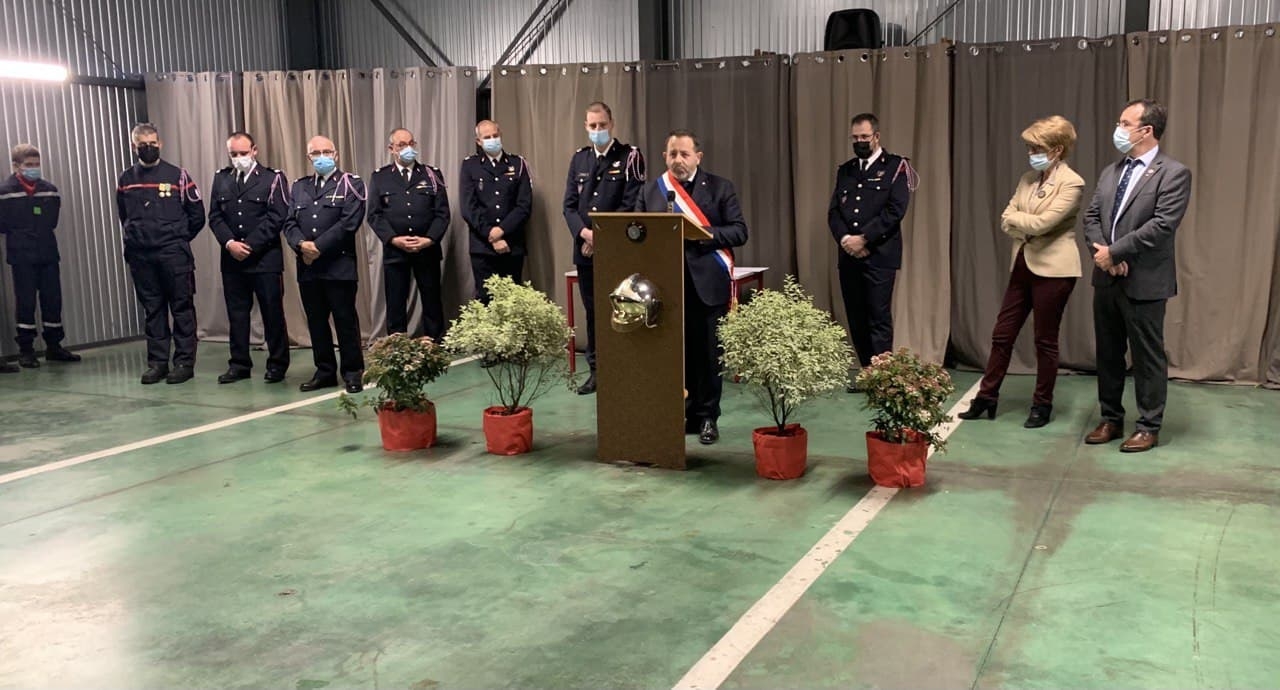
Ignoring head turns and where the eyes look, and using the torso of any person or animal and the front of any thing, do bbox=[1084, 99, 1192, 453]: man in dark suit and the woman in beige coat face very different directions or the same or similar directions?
same or similar directions

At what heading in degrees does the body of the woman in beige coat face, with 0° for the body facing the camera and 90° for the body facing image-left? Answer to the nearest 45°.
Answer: approximately 45°

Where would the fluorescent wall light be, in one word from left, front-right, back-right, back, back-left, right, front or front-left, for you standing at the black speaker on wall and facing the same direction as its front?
right

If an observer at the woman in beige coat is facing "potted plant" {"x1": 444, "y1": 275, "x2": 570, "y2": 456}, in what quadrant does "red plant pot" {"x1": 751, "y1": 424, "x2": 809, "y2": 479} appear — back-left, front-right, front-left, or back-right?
front-left

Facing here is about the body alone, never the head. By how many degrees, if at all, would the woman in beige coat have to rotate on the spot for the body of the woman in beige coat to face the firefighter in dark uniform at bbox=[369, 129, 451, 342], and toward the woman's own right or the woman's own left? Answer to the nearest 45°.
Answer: approximately 45° to the woman's own right

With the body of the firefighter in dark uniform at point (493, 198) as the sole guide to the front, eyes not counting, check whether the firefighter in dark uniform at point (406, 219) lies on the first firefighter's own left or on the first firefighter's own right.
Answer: on the first firefighter's own right

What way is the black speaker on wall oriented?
toward the camera

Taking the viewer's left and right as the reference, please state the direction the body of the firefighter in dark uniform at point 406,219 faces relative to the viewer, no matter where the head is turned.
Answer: facing the viewer

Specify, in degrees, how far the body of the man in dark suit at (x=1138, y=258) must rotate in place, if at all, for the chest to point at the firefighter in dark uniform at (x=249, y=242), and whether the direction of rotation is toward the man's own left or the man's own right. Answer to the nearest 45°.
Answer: approximately 45° to the man's own right

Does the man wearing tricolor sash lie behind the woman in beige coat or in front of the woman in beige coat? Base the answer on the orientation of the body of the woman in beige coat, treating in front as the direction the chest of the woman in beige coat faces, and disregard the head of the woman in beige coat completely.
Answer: in front

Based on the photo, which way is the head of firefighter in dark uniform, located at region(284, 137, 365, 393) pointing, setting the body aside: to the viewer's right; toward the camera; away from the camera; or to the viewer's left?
toward the camera

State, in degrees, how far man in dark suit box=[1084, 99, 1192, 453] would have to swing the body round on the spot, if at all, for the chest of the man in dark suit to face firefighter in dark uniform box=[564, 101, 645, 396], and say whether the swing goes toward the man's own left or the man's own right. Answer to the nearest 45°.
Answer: approximately 45° to the man's own right

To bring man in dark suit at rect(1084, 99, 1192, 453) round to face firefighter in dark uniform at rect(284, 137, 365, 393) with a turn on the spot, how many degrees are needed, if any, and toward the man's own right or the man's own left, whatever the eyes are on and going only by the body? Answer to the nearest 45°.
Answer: approximately 45° to the man's own right

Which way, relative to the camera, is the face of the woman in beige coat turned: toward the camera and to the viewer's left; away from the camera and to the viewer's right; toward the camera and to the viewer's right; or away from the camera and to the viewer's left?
toward the camera and to the viewer's left

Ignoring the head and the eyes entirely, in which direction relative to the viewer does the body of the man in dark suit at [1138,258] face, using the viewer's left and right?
facing the viewer and to the left of the viewer

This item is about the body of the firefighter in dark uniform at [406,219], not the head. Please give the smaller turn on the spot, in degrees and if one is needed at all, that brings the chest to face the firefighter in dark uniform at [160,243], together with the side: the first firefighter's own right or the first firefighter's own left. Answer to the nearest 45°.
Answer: approximately 90° to the first firefighter's own right

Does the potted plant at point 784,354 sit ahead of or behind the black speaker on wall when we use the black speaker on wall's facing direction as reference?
ahead

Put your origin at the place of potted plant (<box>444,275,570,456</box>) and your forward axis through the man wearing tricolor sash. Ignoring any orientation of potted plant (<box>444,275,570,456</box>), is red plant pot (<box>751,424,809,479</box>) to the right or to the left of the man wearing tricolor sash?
right
